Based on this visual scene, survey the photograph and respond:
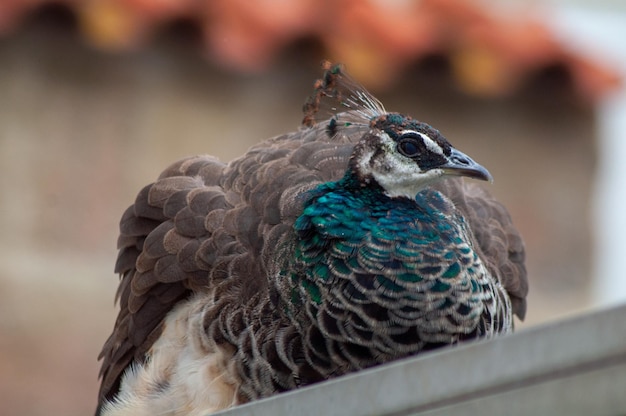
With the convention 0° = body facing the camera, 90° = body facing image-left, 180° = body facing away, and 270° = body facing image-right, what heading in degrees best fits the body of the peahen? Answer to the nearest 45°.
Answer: approximately 315°
